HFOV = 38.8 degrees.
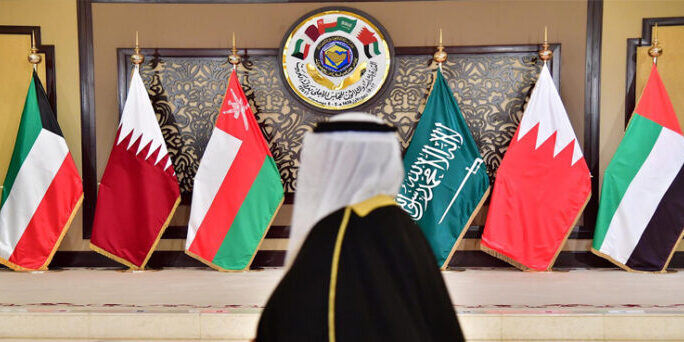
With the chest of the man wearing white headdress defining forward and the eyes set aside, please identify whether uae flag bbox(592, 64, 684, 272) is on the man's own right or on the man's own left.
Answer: on the man's own right

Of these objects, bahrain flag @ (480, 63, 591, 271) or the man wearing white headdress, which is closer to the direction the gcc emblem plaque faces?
the man wearing white headdress

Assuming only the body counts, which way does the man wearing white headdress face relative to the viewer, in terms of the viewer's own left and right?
facing away from the viewer and to the left of the viewer

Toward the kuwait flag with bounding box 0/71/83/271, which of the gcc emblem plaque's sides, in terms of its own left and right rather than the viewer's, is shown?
right

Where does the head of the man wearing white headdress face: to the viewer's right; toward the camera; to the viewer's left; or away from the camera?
away from the camera

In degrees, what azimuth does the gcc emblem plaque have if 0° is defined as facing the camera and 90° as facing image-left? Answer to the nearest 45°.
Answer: approximately 0°

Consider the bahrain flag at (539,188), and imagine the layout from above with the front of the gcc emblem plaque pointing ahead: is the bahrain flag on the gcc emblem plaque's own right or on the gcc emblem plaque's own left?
on the gcc emblem plaque's own left

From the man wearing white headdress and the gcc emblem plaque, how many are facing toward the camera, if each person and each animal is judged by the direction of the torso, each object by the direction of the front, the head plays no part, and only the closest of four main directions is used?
1
